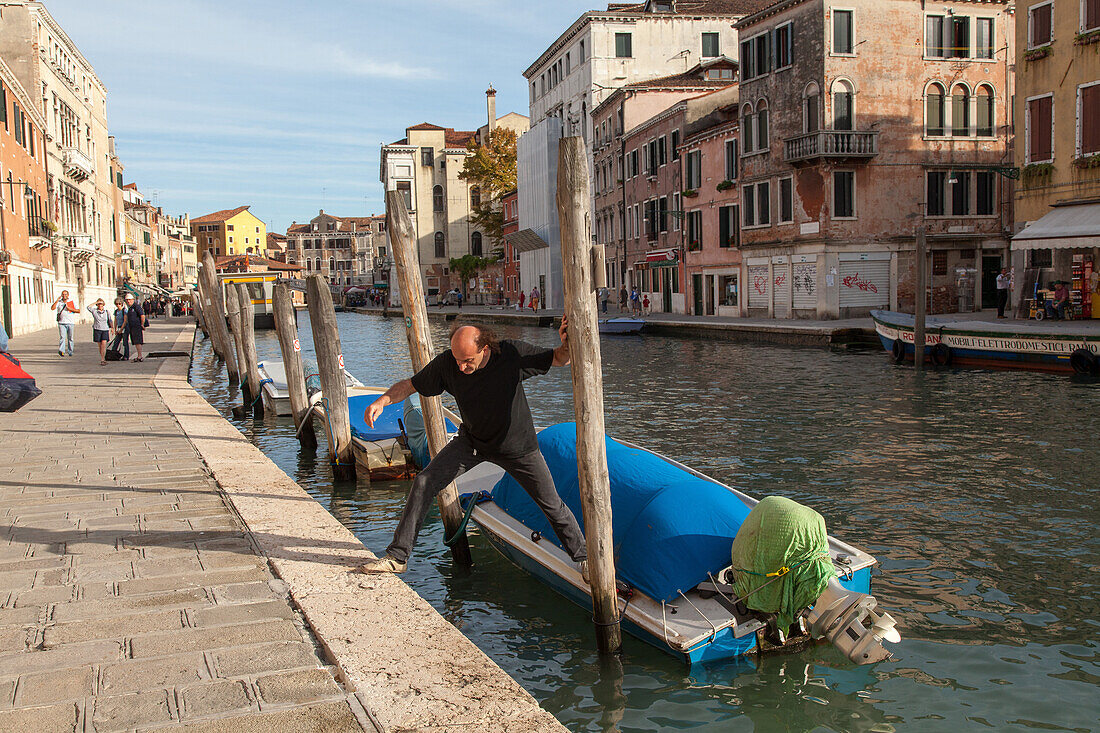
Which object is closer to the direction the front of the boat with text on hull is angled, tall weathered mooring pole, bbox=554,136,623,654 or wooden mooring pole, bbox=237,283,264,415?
the wooden mooring pole

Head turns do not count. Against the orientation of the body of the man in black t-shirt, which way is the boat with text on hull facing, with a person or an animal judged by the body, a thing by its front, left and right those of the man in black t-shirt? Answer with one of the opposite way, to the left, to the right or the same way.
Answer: to the right

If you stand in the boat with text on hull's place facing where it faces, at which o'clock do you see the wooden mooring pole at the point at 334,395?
The wooden mooring pole is roughly at 10 o'clock from the boat with text on hull.

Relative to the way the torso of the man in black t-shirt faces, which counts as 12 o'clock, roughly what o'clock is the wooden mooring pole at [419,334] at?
The wooden mooring pole is roughly at 4 o'clock from the man in black t-shirt.

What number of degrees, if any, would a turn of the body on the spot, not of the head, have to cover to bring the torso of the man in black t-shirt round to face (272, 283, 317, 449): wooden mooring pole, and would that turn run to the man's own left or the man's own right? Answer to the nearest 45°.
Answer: approximately 135° to the man's own right

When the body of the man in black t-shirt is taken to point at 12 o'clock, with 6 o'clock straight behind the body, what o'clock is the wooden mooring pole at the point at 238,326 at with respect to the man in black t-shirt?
The wooden mooring pole is roughly at 4 o'clock from the man in black t-shirt.

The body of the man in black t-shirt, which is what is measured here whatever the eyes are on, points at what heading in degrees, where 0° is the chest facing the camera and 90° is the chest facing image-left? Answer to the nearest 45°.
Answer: approximately 45°

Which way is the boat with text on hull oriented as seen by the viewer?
to the viewer's left

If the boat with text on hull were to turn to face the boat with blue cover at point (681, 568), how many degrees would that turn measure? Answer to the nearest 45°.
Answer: approximately 90° to its left

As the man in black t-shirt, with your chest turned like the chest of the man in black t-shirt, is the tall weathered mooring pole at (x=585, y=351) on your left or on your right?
on your left
